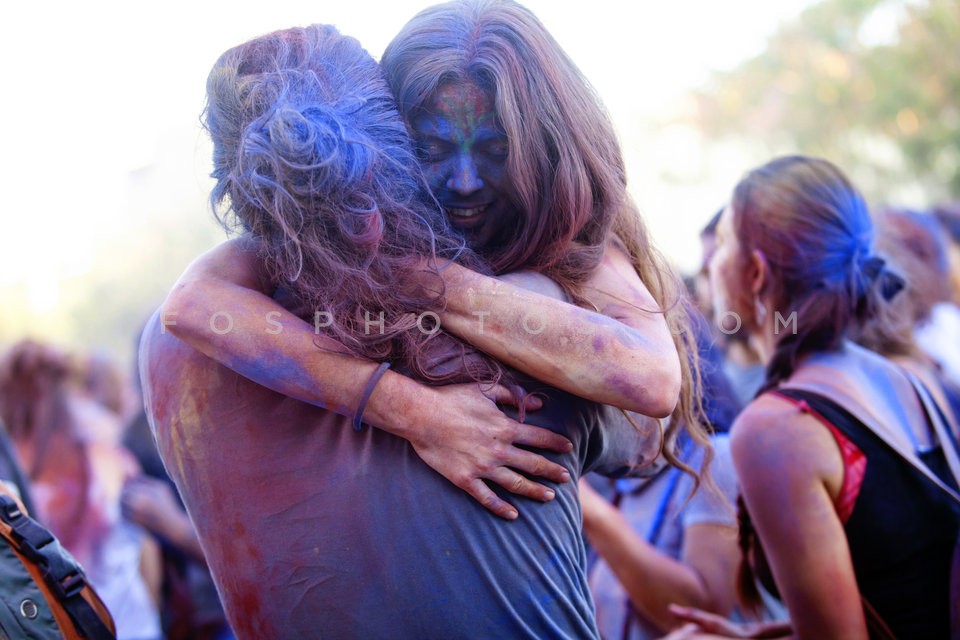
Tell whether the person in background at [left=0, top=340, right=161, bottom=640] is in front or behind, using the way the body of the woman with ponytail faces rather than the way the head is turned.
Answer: in front

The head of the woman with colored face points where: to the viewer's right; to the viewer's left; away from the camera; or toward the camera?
toward the camera

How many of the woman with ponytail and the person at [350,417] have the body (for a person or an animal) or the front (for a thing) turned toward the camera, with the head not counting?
0

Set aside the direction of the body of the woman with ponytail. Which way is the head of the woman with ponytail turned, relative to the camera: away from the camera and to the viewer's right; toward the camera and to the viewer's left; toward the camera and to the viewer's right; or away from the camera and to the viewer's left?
away from the camera and to the viewer's left

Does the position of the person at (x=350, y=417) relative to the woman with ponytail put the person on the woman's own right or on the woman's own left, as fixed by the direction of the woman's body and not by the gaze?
on the woman's own left

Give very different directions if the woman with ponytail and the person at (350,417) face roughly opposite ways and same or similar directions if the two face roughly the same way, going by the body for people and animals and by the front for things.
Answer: same or similar directions

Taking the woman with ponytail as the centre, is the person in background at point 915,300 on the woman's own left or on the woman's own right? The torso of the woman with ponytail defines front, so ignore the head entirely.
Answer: on the woman's own right

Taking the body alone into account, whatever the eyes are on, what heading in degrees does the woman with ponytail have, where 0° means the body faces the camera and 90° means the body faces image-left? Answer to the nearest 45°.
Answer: approximately 135°

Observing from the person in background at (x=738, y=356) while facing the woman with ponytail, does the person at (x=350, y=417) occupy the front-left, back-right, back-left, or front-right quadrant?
front-right
